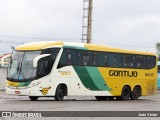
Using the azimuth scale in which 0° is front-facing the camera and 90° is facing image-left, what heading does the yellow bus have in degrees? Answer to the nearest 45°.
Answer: approximately 45°
